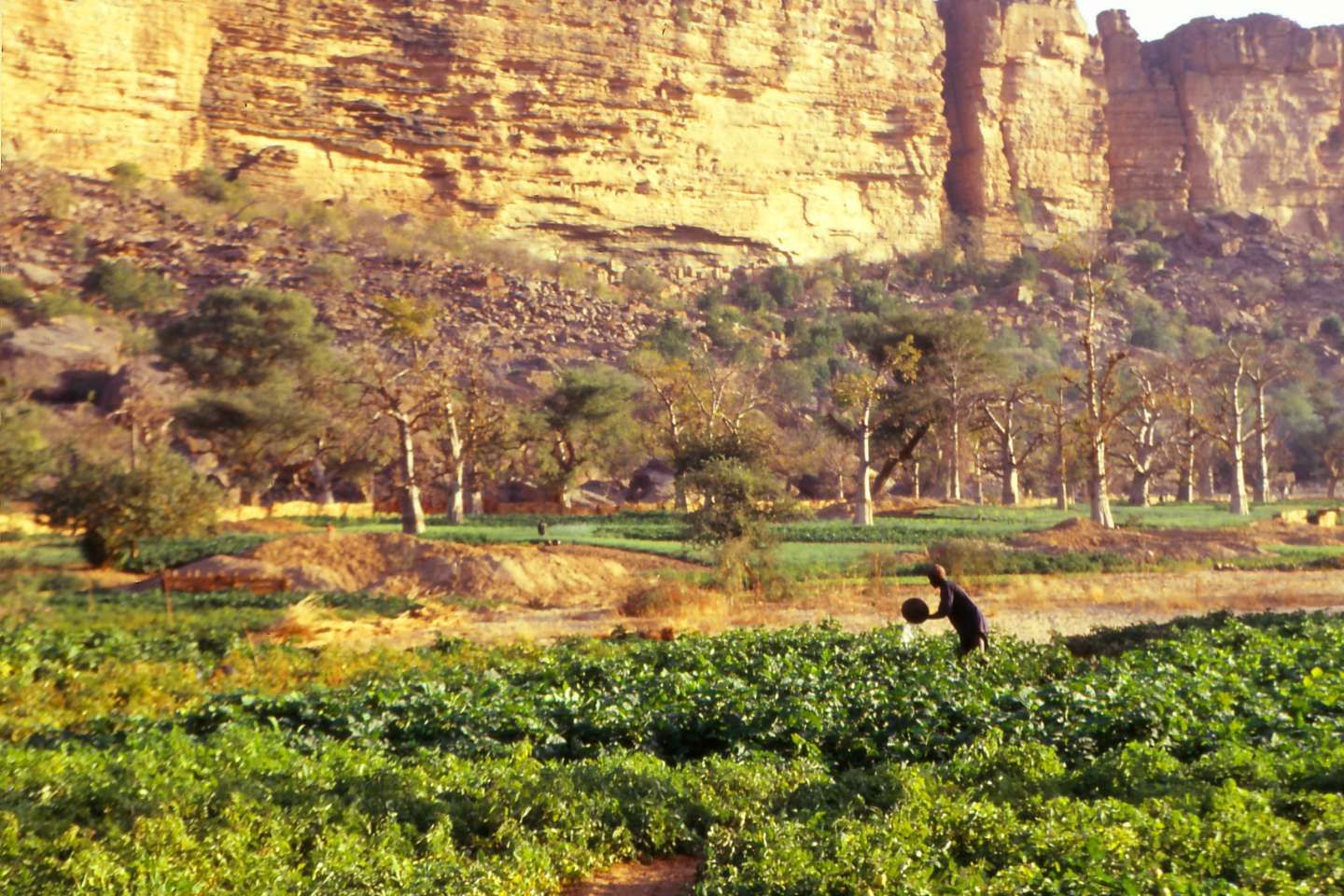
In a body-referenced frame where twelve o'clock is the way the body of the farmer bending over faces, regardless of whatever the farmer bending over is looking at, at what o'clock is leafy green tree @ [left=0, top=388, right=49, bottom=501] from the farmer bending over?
The leafy green tree is roughly at 1 o'clock from the farmer bending over.

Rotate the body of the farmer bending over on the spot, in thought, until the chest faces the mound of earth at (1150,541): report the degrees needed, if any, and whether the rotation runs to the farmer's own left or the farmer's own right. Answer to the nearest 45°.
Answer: approximately 90° to the farmer's own right

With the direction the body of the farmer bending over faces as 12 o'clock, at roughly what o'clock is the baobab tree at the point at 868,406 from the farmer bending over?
The baobab tree is roughly at 3 o'clock from the farmer bending over.

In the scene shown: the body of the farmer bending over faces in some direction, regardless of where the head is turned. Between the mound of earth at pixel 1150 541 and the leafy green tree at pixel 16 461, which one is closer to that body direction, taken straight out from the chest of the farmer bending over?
the leafy green tree

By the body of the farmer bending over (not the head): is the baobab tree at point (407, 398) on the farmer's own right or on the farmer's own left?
on the farmer's own right

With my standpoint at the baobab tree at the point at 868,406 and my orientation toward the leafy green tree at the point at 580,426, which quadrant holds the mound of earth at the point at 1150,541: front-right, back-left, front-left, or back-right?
back-left

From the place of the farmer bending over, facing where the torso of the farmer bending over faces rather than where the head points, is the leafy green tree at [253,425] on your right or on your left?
on your right

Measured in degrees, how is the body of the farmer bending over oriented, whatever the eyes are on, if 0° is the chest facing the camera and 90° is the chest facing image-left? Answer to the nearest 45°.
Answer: approximately 90°

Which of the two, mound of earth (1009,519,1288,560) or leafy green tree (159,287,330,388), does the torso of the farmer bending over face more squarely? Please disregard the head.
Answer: the leafy green tree
